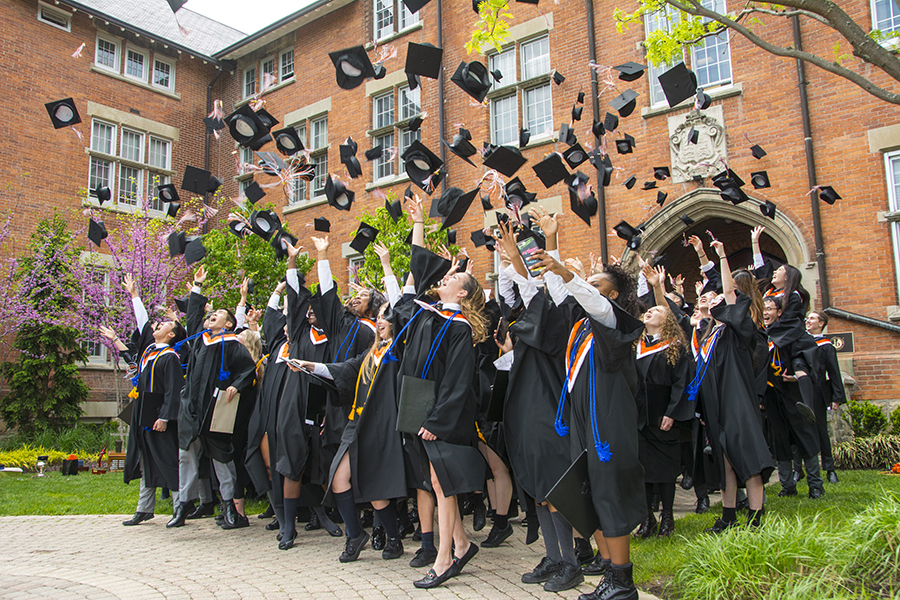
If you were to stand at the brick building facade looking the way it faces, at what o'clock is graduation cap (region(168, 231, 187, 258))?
The graduation cap is roughly at 12 o'clock from the brick building facade.

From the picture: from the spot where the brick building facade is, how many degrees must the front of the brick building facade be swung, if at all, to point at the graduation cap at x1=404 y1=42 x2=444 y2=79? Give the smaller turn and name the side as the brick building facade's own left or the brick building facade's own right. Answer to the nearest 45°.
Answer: approximately 45° to the brick building facade's own left

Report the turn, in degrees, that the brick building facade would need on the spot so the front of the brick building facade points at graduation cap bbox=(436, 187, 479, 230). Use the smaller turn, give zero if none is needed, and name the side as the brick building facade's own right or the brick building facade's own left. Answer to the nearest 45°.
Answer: approximately 45° to the brick building facade's own left

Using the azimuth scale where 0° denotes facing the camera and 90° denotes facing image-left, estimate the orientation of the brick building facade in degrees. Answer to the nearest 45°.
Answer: approximately 45°

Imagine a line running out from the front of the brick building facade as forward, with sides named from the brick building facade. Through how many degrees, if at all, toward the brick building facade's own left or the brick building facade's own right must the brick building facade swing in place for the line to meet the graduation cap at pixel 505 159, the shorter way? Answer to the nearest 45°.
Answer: approximately 45° to the brick building facade's own left

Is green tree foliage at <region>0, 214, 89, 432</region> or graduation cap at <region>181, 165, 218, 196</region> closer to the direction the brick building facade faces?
the graduation cap
